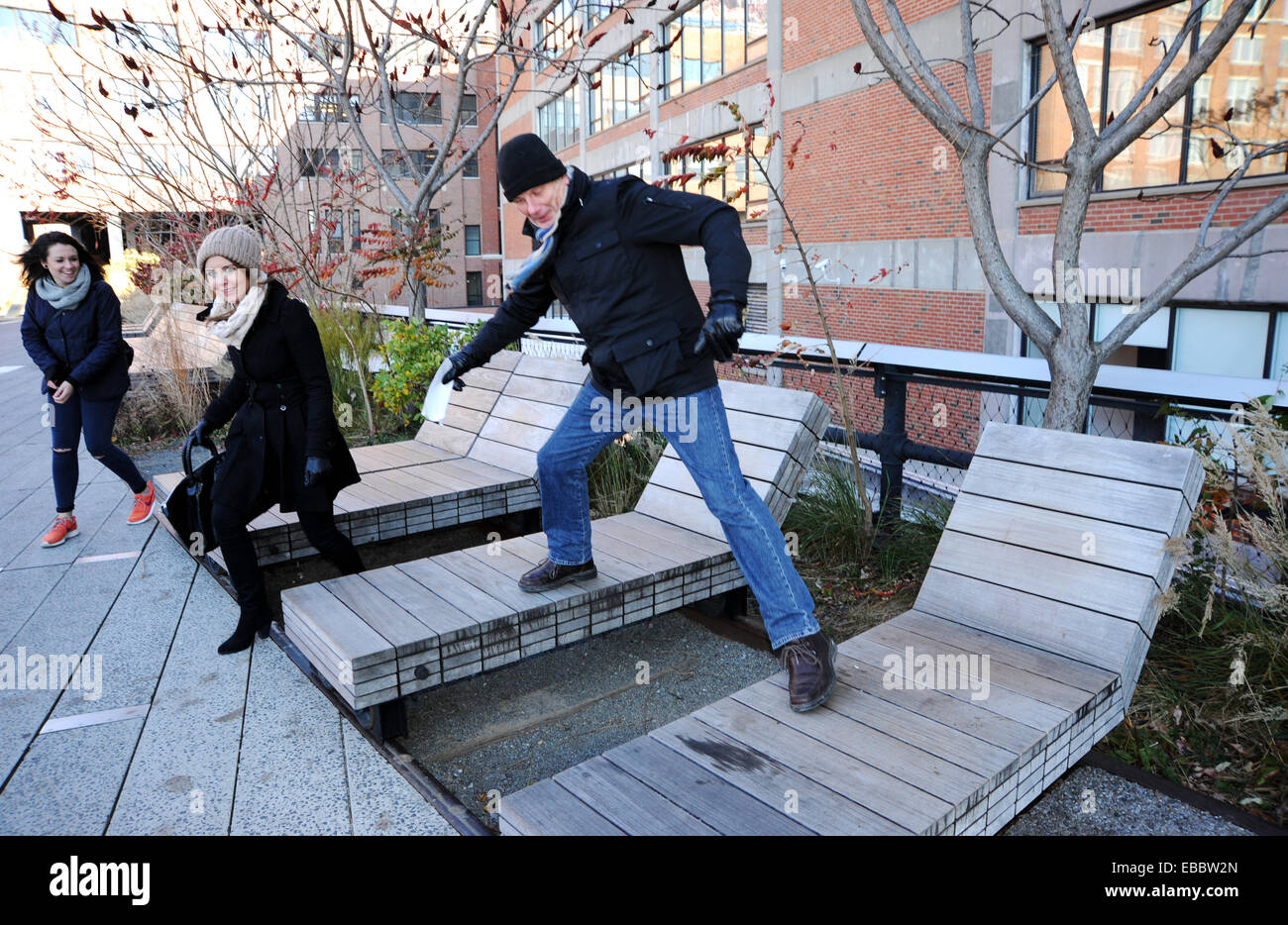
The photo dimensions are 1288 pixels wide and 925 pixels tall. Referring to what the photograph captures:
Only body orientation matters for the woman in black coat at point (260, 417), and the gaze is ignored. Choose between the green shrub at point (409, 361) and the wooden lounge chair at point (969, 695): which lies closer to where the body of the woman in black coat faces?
the wooden lounge chair

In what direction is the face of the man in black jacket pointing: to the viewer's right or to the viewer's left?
to the viewer's left

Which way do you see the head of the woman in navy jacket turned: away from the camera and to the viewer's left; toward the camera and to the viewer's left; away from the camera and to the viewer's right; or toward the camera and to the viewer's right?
toward the camera and to the viewer's right

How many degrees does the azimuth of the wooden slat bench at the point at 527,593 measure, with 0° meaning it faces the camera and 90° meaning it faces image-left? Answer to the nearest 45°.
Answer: approximately 45°

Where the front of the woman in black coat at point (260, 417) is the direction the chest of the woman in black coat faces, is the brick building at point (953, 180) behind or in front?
behind

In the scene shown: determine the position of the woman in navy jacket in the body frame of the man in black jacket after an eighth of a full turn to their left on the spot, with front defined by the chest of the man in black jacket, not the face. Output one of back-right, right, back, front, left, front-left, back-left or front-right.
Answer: back-right

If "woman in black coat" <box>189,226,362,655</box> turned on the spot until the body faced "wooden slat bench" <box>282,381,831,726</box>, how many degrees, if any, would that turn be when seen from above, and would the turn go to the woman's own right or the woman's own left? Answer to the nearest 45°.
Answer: approximately 90° to the woman's own left

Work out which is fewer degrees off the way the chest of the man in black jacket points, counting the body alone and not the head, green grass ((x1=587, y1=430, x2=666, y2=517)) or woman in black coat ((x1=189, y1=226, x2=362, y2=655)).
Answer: the woman in black coat
